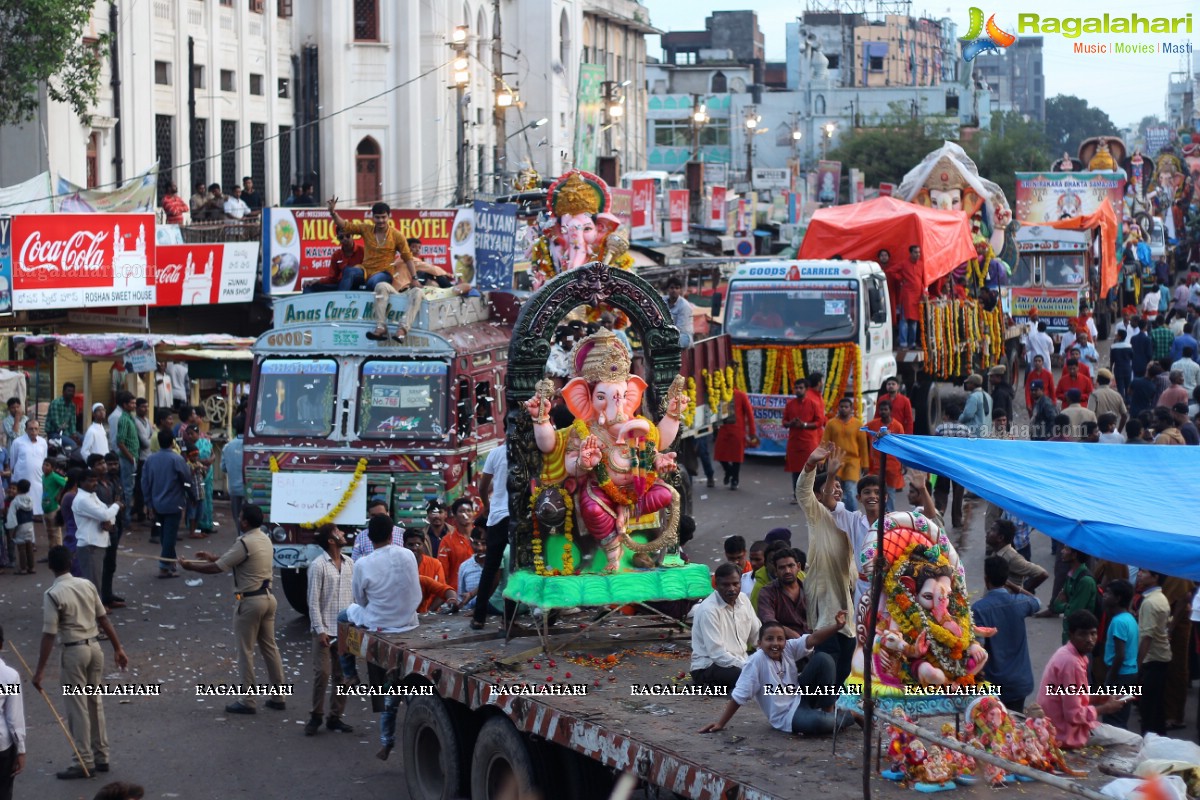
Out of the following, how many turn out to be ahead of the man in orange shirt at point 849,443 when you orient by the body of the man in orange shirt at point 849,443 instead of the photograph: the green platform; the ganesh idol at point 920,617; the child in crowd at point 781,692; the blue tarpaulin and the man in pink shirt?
5

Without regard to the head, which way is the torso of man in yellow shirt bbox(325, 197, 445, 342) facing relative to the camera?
toward the camera

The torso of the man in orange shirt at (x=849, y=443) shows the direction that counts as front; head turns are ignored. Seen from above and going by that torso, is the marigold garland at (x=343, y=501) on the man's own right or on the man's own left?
on the man's own right

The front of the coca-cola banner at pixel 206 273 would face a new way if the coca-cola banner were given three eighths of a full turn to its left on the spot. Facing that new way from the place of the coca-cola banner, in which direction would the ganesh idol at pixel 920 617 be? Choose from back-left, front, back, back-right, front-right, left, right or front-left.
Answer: back-right

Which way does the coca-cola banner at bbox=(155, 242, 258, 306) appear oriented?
toward the camera

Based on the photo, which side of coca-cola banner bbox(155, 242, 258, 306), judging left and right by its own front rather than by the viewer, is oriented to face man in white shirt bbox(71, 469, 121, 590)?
front

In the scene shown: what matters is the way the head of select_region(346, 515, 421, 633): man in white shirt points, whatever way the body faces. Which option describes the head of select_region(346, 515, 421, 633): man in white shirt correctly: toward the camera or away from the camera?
away from the camera

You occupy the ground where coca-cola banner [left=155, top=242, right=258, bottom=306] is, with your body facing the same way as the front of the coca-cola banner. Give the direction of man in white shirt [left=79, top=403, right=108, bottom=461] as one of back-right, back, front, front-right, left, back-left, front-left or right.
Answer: front

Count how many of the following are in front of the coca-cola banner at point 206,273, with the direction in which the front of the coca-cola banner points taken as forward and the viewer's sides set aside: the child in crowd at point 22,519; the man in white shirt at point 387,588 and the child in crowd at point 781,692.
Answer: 3

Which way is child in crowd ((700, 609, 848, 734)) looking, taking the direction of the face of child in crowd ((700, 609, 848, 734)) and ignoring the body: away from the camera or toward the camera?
toward the camera

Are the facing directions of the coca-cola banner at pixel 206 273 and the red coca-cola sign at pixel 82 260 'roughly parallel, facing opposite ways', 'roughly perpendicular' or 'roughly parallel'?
roughly parallel
